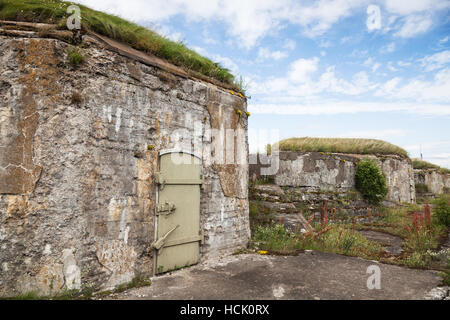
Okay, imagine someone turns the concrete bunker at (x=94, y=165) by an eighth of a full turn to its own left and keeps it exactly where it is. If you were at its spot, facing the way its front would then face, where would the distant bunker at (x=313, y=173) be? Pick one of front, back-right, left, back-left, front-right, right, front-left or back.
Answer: front-left

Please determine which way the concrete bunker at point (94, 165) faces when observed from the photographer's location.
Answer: facing the viewer and to the right of the viewer

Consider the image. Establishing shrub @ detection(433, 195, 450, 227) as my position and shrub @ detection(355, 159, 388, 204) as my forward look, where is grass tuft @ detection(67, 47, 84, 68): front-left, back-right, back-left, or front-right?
back-left

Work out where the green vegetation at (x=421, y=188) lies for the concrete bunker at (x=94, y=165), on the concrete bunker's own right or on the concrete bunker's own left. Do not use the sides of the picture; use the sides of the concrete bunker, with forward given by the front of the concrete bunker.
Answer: on the concrete bunker's own left

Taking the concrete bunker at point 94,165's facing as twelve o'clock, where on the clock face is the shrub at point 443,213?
The shrub is roughly at 10 o'clock from the concrete bunker.
